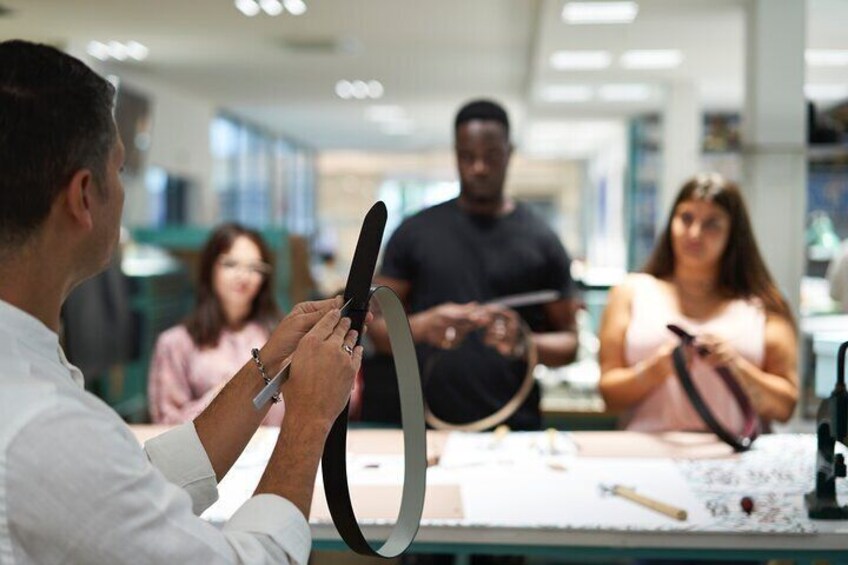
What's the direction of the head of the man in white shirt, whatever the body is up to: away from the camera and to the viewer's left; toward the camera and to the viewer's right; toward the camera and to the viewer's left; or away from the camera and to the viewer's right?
away from the camera and to the viewer's right

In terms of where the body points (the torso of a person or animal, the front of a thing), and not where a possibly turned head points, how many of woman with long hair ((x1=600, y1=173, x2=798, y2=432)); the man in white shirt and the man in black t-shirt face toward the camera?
2

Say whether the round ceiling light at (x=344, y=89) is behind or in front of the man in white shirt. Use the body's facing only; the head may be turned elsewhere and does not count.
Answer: in front

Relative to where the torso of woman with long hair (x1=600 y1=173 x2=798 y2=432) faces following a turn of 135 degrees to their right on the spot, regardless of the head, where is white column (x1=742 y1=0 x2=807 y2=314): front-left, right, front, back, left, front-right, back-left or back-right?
front-right

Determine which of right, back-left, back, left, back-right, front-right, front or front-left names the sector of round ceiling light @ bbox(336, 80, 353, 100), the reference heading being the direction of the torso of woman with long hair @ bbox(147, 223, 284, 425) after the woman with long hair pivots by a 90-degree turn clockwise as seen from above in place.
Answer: back-right

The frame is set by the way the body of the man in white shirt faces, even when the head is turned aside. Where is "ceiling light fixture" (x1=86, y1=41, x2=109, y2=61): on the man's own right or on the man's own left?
on the man's own left

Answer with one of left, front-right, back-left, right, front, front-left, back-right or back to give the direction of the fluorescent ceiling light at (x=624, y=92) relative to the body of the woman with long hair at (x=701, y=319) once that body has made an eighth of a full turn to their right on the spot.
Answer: back-right

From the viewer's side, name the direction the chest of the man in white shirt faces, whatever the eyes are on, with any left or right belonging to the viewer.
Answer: facing away from the viewer and to the right of the viewer

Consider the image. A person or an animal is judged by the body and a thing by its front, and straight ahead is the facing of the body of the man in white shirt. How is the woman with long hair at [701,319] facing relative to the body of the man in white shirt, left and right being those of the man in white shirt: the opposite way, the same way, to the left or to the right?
the opposite way

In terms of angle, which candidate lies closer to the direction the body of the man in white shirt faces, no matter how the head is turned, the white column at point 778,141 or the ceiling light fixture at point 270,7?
the white column

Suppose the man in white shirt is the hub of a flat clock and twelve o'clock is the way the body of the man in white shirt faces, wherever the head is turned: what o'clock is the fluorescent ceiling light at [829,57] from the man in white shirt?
The fluorescent ceiling light is roughly at 12 o'clock from the man in white shirt.

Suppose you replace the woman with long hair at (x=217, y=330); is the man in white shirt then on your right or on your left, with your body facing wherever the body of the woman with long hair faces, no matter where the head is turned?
on your right

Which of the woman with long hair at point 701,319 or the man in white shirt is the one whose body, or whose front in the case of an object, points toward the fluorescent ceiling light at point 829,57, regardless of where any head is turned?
the man in white shirt

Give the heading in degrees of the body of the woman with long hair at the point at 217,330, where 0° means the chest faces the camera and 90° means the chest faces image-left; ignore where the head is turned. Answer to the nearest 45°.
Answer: approximately 315°

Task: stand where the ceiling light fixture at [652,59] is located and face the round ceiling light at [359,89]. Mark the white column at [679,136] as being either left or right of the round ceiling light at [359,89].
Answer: right

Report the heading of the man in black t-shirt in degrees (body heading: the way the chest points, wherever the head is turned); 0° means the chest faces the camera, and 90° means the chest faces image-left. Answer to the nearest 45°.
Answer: approximately 0°
